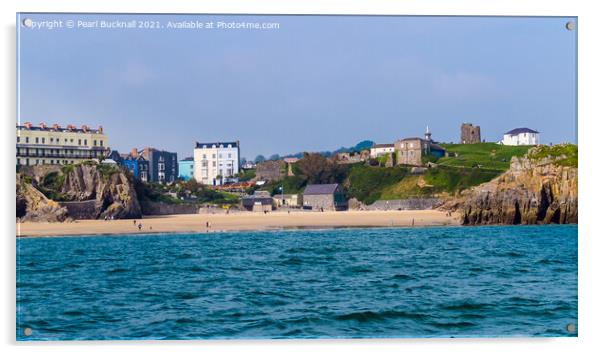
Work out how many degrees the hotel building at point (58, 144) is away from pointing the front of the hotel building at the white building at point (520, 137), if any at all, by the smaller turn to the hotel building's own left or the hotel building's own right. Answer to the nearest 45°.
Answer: approximately 90° to the hotel building's own left

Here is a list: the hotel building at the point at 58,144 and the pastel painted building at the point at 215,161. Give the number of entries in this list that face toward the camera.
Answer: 2

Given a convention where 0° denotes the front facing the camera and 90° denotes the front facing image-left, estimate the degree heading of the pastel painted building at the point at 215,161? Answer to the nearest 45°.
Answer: approximately 0°

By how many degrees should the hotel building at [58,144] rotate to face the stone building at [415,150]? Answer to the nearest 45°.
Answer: approximately 135° to its left

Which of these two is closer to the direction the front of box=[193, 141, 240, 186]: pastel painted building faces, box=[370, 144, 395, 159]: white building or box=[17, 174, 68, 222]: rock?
the rock

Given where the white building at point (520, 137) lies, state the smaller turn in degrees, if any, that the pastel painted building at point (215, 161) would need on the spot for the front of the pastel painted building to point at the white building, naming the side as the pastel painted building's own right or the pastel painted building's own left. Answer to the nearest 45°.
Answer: approximately 45° to the pastel painted building's own left
